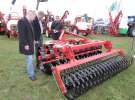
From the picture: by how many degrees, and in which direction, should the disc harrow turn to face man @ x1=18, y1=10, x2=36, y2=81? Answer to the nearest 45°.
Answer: approximately 45° to its left

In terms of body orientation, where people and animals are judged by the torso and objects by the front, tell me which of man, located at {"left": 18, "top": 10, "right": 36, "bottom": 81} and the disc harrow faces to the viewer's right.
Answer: the man

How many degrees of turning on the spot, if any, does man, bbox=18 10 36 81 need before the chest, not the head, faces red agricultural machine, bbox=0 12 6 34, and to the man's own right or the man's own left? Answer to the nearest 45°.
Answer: approximately 90° to the man's own left

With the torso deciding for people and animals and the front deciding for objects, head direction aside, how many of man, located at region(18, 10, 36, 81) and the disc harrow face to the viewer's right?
1

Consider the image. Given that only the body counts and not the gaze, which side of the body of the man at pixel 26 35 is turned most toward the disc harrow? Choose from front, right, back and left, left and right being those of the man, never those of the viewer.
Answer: front

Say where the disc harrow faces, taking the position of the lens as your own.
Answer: facing away from the viewer and to the left of the viewer

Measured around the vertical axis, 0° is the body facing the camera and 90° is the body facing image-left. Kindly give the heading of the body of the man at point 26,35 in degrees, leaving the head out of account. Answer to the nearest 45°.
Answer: approximately 270°
